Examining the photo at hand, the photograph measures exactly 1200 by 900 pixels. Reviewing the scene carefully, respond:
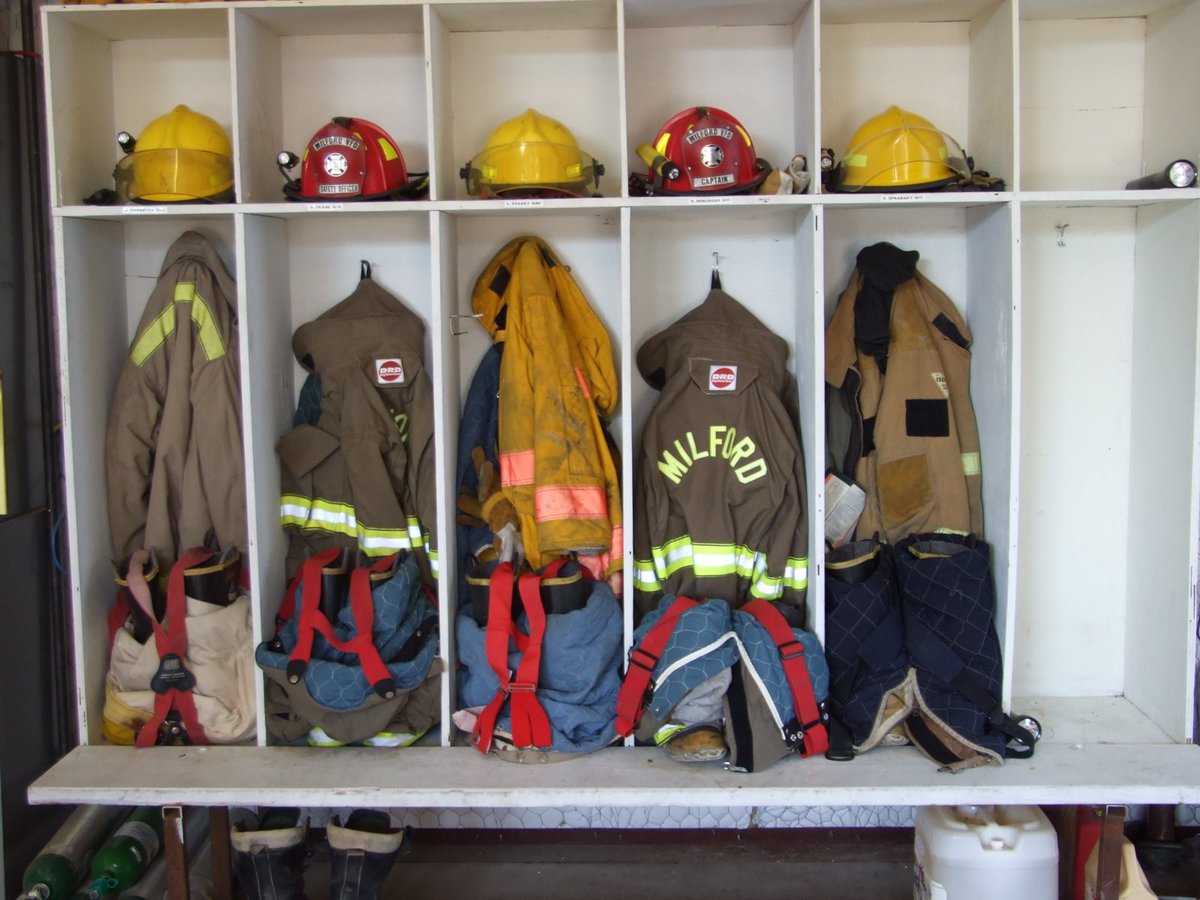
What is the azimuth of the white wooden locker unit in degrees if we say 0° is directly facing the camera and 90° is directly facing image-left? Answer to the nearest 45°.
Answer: approximately 0°

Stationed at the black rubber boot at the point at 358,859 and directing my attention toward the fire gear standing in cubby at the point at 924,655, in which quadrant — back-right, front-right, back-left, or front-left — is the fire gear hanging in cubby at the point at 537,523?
front-left

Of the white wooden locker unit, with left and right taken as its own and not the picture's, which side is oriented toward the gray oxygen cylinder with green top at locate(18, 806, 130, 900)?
right

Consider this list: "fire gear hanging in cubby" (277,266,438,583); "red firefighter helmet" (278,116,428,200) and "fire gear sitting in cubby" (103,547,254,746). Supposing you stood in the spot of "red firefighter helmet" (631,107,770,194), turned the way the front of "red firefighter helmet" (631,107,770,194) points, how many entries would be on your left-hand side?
0

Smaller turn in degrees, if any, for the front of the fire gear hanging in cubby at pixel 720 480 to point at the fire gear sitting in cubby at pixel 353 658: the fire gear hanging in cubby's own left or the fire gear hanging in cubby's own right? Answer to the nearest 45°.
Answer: approximately 90° to the fire gear hanging in cubby's own left

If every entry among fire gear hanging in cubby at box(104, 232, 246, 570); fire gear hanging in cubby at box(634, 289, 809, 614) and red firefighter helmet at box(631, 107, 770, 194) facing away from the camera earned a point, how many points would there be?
2

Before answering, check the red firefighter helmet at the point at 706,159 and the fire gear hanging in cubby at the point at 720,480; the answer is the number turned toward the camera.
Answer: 1

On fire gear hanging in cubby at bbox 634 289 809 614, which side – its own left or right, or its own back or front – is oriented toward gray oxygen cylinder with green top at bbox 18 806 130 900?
left

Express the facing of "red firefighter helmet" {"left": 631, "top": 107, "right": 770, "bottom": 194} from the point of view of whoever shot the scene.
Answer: facing the viewer

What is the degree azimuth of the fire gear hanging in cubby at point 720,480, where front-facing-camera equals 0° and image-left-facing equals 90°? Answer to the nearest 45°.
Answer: approximately 180°

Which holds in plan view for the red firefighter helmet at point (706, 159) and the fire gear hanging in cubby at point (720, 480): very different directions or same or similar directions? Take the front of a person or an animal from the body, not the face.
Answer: very different directions

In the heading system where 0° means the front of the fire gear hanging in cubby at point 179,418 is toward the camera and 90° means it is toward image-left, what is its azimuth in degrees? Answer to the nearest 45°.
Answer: approximately 180°

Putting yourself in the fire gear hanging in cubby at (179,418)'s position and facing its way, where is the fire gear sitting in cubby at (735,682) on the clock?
the fire gear sitting in cubby at (735,682) is roughly at 4 o'clock from the fire gear hanging in cubby at (179,418).

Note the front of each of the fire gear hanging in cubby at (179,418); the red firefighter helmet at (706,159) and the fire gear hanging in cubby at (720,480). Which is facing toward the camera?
the red firefighter helmet

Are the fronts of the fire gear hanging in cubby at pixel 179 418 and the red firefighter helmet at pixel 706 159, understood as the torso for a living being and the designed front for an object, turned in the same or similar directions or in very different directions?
very different directions
